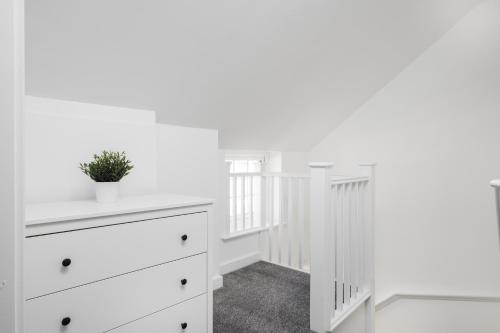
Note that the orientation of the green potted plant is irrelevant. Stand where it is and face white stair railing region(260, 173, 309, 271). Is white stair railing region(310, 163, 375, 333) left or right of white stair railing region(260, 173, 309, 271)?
right

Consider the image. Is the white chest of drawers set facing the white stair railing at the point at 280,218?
no

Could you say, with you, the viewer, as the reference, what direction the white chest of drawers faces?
facing the viewer and to the right of the viewer

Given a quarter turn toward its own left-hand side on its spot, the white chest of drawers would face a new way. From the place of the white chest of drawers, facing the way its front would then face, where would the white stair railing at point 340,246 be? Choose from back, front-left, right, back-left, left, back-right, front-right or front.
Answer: front-right
